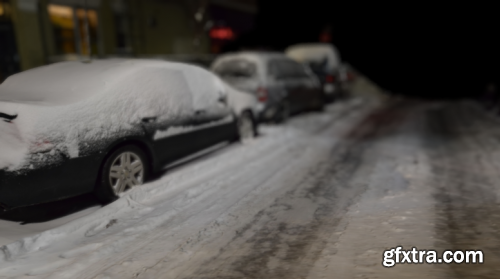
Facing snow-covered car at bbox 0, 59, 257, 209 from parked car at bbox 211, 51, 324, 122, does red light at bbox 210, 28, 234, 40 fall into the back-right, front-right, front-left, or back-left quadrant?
back-right

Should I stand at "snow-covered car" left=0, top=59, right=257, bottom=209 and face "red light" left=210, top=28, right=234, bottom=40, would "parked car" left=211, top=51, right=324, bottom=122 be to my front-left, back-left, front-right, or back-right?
front-right

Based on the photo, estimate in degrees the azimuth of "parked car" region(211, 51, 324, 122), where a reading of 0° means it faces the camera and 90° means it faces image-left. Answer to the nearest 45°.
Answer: approximately 225°

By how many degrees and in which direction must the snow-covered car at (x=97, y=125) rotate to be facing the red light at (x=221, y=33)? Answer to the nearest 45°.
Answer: approximately 45° to its left

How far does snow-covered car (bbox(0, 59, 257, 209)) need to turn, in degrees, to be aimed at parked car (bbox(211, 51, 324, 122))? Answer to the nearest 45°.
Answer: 0° — it already faces it

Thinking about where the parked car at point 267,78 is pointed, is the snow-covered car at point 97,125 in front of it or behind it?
behind

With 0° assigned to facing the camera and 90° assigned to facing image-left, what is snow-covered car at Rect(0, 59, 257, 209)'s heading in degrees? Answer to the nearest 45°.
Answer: approximately 225°

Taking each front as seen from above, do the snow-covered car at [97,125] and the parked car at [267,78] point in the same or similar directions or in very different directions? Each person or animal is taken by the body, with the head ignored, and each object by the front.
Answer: same or similar directions

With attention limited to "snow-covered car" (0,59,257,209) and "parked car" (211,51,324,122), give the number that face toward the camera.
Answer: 0

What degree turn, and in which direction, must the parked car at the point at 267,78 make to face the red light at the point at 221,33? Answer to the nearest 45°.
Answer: approximately 45° to its left

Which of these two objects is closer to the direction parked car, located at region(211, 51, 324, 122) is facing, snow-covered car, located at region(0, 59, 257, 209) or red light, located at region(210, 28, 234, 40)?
the red light
